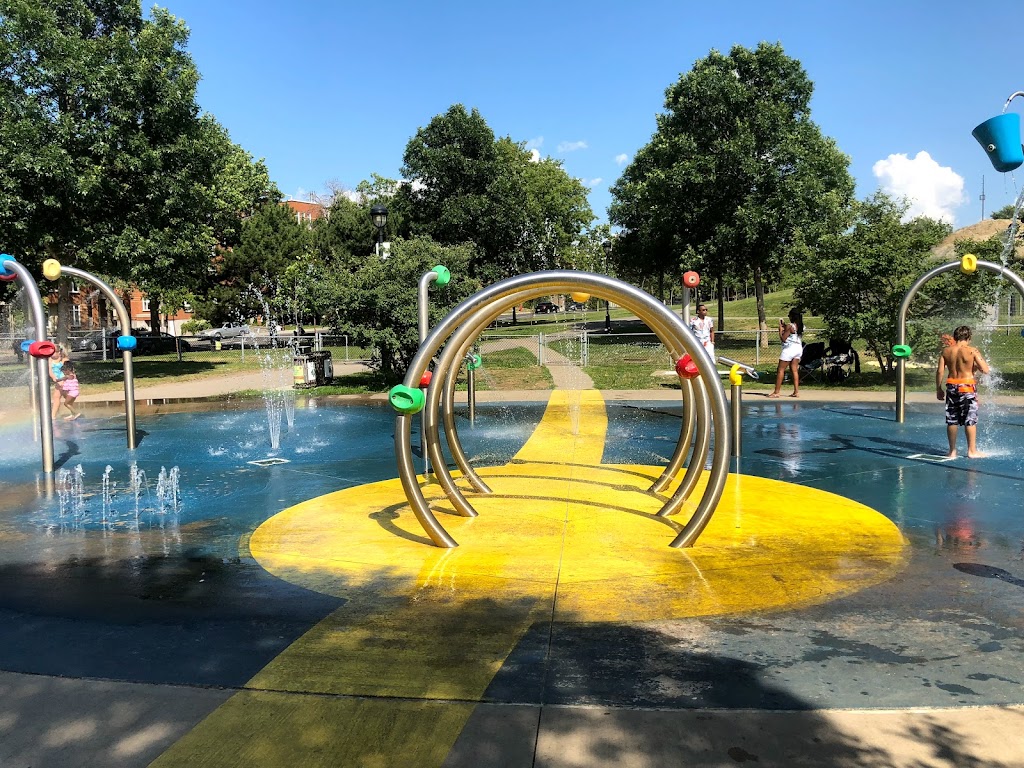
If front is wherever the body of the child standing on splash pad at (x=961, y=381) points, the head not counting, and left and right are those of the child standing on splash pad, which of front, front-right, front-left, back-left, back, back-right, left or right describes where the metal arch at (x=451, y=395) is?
back-left

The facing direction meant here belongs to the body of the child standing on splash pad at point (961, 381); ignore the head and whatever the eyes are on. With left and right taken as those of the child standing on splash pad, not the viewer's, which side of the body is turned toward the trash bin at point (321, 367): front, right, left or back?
left

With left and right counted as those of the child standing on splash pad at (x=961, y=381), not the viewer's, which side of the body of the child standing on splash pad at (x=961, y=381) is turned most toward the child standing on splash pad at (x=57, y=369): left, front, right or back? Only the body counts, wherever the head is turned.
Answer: left

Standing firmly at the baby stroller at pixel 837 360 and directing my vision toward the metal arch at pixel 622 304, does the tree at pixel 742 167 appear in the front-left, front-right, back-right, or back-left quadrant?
back-right

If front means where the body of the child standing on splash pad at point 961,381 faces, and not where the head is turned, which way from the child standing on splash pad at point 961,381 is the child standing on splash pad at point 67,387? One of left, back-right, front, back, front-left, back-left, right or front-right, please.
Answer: left

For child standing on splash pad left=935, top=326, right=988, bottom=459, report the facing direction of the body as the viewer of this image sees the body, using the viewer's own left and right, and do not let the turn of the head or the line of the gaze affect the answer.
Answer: facing away from the viewer

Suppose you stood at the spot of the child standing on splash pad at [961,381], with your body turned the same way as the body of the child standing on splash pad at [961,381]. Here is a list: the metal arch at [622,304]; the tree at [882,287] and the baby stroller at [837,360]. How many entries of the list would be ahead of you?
2

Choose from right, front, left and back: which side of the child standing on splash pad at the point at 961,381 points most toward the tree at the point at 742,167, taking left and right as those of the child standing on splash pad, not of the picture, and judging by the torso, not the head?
front
